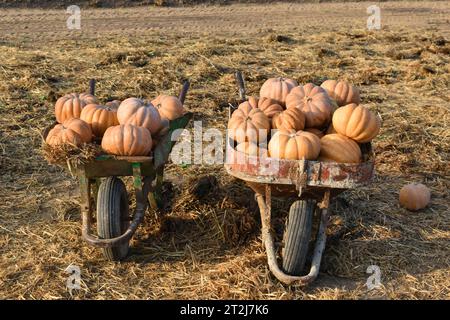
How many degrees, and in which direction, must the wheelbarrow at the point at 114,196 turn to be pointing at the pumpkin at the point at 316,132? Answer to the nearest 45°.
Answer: approximately 90° to its left

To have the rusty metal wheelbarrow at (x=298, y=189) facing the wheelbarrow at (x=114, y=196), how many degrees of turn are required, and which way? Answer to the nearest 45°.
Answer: approximately 90° to its right

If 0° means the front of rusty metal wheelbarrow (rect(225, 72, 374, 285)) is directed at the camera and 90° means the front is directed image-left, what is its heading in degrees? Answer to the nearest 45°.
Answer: approximately 0°

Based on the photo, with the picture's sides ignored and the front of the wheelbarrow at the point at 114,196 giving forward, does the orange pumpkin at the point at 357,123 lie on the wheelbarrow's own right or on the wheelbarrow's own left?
on the wheelbarrow's own left

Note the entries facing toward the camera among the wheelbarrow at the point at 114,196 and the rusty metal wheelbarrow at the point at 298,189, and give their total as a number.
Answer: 2

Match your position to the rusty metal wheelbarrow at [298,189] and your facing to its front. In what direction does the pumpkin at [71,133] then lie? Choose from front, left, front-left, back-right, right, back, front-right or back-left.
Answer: right

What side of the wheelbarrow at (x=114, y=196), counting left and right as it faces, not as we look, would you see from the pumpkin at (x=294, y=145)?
left
